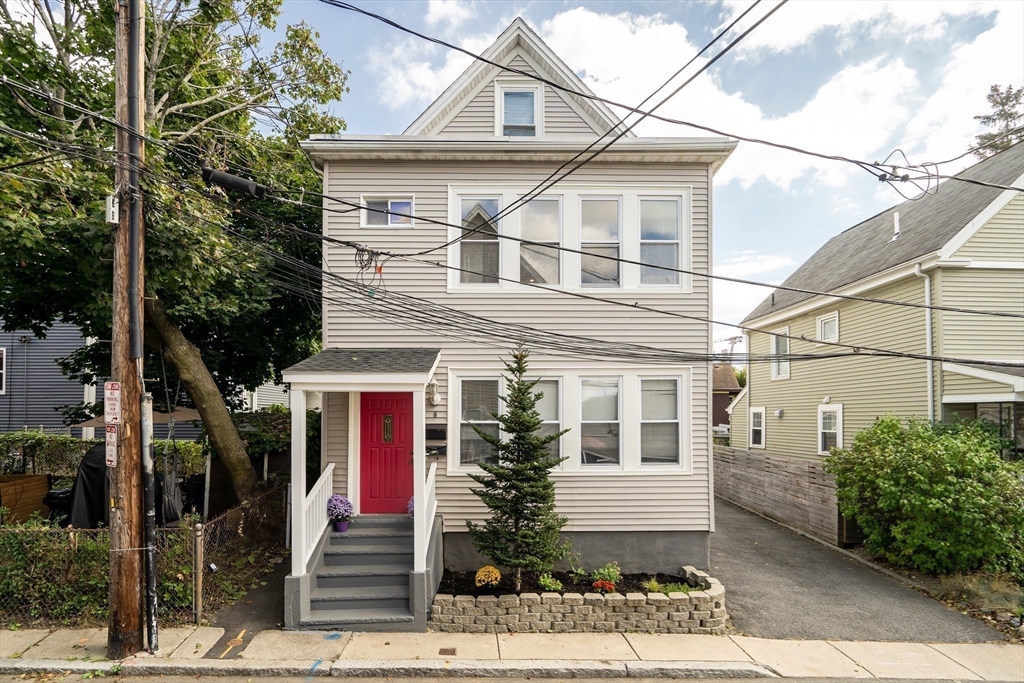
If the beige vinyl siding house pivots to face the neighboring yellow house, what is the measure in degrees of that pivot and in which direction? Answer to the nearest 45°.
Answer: approximately 135° to its left

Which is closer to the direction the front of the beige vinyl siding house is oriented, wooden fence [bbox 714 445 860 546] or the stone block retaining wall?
the stone block retaining wall

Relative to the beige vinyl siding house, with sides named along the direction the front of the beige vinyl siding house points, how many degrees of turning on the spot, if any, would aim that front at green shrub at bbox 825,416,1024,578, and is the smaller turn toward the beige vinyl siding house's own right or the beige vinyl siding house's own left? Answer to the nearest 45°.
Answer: approximately 90° to the beige vinyl siding house's own left

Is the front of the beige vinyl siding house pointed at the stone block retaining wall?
yes

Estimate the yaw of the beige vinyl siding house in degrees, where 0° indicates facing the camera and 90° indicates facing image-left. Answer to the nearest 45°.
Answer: approximately 0°
